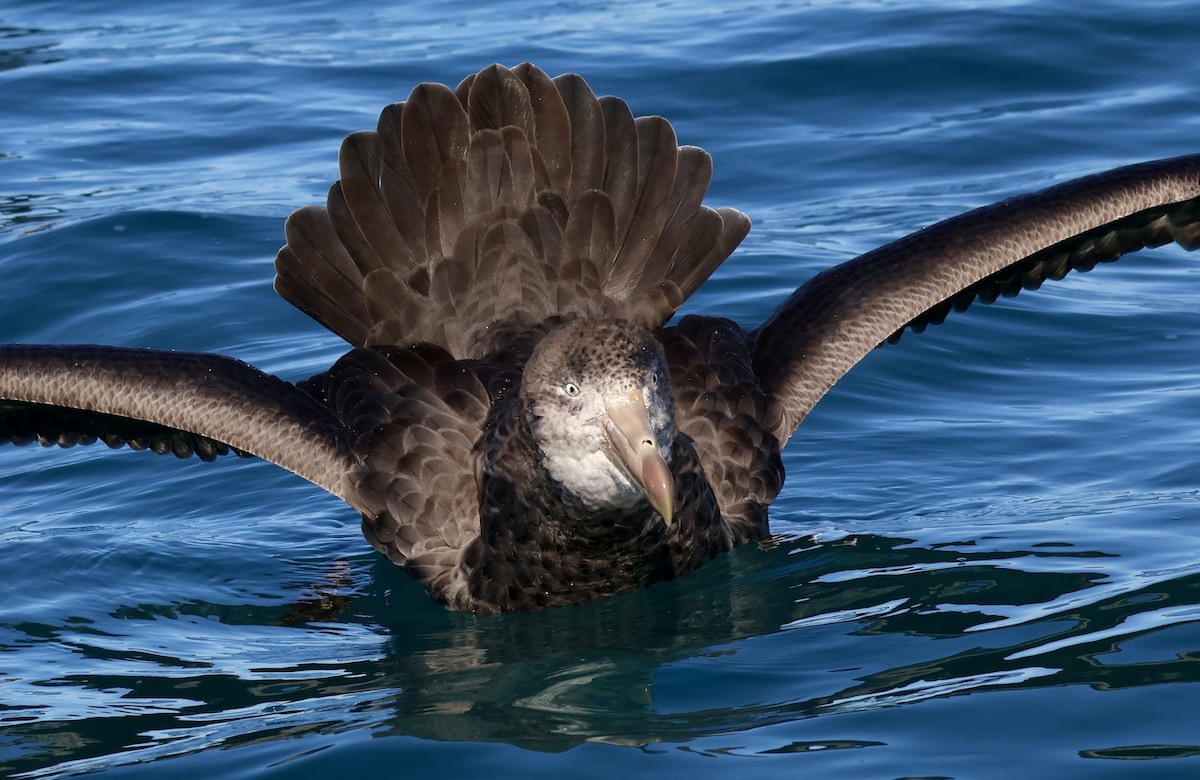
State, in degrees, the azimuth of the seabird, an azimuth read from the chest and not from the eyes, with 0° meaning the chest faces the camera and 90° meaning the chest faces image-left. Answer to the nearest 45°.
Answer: approximately 0°
